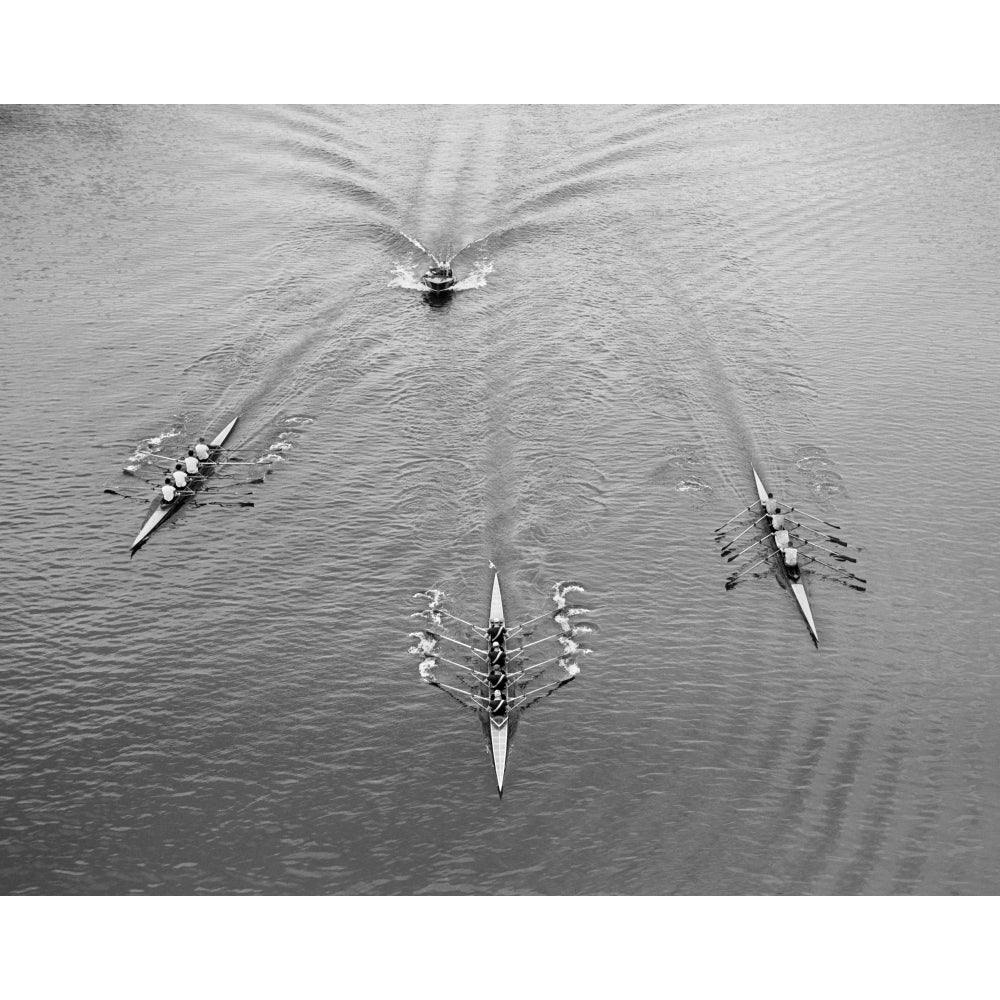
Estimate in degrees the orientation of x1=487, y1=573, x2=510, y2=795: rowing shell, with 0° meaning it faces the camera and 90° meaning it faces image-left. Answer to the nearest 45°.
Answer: approximately 0°
